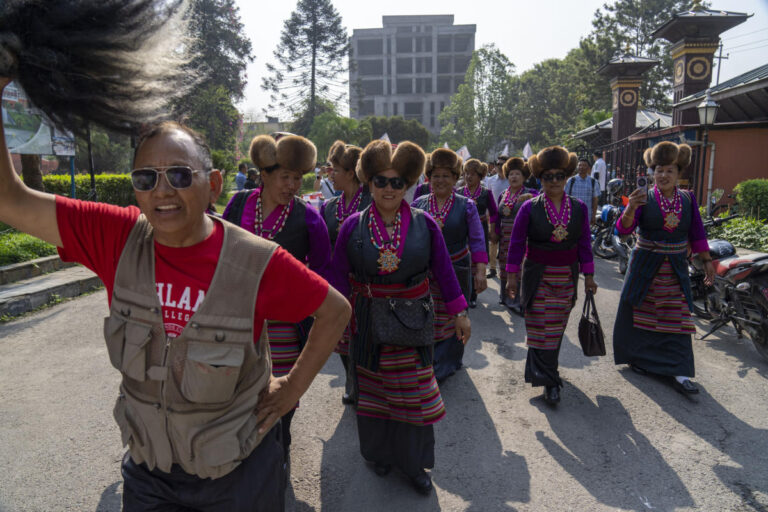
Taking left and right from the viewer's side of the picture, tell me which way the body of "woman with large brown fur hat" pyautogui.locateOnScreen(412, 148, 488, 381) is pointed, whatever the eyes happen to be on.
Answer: facing the viewer

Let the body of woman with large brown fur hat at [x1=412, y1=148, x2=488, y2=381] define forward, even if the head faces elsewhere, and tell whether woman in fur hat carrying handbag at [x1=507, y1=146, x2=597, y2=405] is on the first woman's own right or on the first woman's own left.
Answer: on the first woman's own left

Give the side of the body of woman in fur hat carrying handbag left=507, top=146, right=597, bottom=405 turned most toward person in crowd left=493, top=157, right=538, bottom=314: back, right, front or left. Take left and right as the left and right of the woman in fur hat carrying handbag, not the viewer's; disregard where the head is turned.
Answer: back

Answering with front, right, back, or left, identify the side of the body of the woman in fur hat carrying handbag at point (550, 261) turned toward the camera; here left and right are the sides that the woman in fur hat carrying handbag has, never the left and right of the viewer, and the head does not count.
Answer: front

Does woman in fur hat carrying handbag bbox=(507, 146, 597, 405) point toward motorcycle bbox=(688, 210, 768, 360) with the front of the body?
no

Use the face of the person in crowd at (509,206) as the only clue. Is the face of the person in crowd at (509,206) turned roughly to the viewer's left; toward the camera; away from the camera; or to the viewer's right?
toward the camera

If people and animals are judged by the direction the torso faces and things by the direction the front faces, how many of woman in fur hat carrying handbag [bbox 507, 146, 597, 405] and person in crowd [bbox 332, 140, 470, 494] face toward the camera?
2

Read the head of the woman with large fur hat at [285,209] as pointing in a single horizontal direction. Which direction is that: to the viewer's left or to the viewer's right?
to the viewer's right

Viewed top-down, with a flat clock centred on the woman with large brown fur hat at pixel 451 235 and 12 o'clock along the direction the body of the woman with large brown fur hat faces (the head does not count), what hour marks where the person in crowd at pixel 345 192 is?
The person in crowd is roughly at 3 o'clock from the woman with large brown fur hat.

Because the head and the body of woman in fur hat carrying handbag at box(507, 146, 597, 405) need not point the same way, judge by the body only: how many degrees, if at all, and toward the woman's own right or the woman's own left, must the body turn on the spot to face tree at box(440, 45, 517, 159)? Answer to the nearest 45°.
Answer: approximately 180°

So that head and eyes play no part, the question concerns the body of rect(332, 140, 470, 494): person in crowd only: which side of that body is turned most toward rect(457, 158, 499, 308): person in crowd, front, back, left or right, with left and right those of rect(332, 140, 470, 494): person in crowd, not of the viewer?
back

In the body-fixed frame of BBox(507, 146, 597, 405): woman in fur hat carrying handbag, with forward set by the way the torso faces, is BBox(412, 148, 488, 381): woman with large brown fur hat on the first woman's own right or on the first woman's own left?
on the first woman's own right

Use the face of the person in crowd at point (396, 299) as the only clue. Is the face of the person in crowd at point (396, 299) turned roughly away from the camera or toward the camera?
toward the camera

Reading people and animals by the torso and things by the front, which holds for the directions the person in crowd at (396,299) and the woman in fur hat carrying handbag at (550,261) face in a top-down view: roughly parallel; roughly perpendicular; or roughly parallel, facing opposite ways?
roughly parallel

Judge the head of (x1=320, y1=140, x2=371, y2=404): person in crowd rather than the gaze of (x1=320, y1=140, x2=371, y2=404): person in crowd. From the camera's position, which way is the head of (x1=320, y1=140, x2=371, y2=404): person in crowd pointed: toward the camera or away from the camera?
toward the camera

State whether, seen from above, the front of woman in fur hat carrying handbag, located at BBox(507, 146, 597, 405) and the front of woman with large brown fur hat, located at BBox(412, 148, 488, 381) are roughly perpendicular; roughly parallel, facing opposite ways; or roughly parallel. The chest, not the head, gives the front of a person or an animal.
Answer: roughly parallel

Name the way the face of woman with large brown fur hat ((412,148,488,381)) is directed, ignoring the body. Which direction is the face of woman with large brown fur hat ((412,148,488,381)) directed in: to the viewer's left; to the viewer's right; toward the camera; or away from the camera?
toward the camera

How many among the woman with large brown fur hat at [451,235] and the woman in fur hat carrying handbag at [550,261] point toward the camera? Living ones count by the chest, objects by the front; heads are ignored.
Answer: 2
